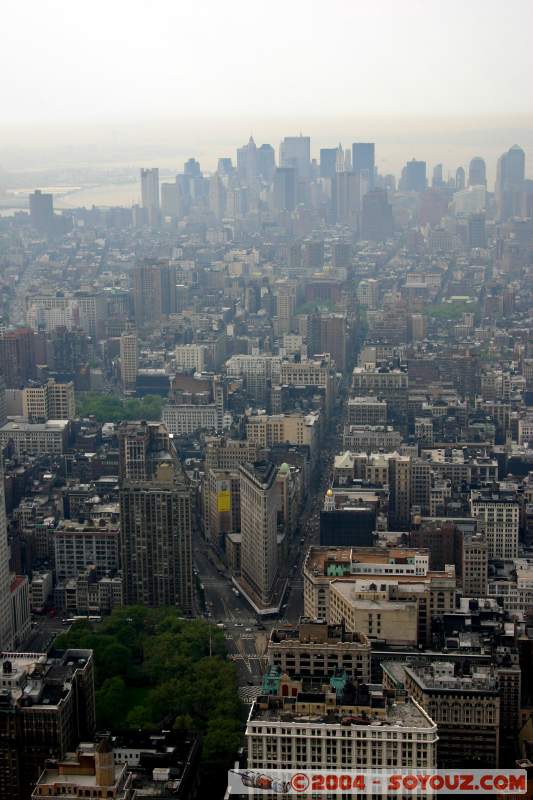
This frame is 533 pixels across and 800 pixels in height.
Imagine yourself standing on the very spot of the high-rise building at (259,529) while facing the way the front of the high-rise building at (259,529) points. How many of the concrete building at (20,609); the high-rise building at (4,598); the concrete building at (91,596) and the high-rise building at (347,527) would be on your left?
1

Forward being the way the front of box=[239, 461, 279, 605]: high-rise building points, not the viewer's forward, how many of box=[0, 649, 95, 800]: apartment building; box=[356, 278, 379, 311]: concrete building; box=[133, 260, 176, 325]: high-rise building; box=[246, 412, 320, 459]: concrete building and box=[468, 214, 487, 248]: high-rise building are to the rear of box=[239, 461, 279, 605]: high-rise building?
4

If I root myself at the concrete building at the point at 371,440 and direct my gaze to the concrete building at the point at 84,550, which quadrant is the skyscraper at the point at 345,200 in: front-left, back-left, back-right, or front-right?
back-right

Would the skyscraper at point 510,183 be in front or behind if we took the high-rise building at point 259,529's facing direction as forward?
behind

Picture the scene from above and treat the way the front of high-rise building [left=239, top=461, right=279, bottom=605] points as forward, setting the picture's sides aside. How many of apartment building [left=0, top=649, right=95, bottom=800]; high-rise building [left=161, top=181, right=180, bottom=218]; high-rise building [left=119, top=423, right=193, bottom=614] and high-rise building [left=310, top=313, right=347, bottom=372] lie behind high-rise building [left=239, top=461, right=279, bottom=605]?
2

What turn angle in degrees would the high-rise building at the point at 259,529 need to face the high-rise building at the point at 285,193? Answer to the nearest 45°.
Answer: approximately 180°

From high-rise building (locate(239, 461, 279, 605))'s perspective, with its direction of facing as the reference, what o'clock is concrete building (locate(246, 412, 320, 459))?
The concrete building is roughly at 6 o'clock from the high-rise building.

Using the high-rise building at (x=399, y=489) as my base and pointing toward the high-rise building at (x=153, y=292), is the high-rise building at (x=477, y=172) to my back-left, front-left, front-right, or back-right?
front-right

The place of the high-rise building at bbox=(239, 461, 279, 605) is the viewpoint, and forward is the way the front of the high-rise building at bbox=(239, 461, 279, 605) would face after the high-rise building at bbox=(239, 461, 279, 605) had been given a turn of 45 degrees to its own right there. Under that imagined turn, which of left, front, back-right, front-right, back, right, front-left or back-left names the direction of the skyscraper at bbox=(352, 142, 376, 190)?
back-right

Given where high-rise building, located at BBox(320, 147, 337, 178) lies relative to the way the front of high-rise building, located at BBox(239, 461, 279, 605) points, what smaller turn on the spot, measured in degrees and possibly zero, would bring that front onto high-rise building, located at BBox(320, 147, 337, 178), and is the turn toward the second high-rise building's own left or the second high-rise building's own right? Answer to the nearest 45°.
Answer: approximately 180°

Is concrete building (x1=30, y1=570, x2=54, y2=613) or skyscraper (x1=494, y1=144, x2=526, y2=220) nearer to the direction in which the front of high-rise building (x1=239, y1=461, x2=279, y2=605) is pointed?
the concrete building

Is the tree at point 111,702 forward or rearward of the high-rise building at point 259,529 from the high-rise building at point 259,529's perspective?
forward

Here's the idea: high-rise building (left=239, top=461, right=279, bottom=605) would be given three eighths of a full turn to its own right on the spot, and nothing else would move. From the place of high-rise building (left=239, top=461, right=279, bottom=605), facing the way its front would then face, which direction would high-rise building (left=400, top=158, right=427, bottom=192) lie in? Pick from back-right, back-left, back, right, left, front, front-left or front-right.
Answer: front-right
